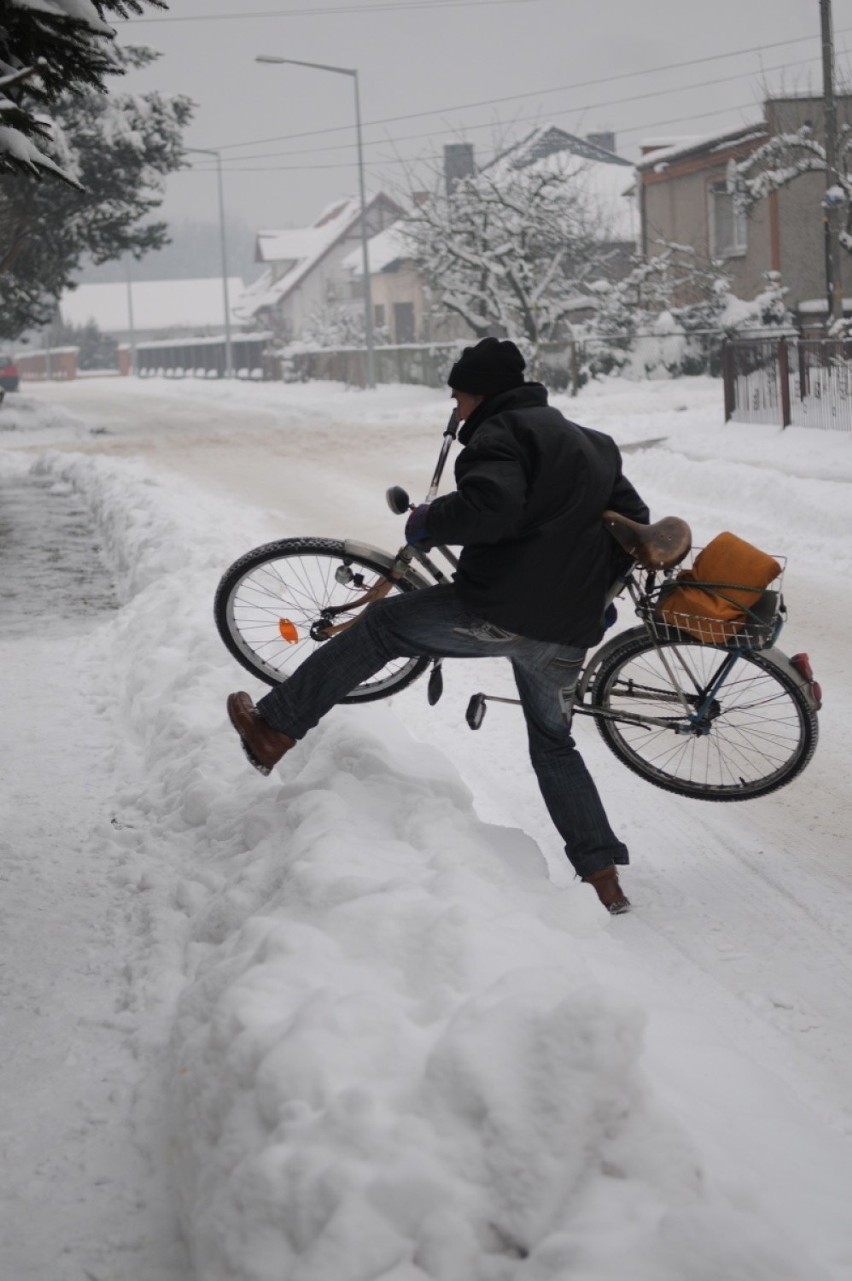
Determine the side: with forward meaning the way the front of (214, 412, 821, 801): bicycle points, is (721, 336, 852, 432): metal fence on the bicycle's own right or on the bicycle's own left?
on the bicycle's own right

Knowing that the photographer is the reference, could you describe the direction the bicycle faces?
facing to the left of the viewer

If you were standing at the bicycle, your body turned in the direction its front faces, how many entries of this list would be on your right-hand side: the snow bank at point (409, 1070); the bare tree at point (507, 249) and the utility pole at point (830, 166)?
2

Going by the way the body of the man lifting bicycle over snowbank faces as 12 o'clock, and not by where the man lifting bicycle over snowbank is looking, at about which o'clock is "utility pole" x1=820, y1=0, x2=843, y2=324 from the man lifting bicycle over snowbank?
The utility pole is roughly at 2 o'clock from the man lifting bicycle over snowbank.

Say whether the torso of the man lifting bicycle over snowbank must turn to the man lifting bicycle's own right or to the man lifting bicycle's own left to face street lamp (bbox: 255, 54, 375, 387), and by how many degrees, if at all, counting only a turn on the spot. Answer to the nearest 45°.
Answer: approximately 45° to the man lifting bicycle's own right

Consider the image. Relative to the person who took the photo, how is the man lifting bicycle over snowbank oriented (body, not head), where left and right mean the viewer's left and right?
facing away from the viewer and to the left of the viewer
